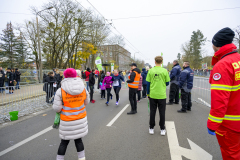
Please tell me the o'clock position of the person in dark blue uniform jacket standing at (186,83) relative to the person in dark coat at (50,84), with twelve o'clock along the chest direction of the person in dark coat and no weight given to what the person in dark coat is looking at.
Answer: The person in dark blue uniform jacket standing is roughly at 12 o'clock from the person in dark coat.

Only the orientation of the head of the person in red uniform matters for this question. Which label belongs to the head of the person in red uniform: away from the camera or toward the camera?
away from the camera

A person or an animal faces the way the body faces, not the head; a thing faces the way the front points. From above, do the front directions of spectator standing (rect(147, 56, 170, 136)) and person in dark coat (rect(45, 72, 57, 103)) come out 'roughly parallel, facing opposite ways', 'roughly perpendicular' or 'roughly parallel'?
roughly perpendicular

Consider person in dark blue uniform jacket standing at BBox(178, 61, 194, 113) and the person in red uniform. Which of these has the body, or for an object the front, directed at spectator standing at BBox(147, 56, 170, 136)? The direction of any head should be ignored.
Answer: the person in red uniform

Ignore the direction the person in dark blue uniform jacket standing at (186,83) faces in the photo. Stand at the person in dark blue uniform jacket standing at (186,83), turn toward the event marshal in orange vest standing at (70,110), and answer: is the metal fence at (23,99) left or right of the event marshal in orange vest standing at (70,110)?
right

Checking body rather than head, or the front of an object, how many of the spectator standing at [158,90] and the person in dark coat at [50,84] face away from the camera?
1

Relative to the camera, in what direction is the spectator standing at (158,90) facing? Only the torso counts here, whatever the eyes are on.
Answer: away from the camera
